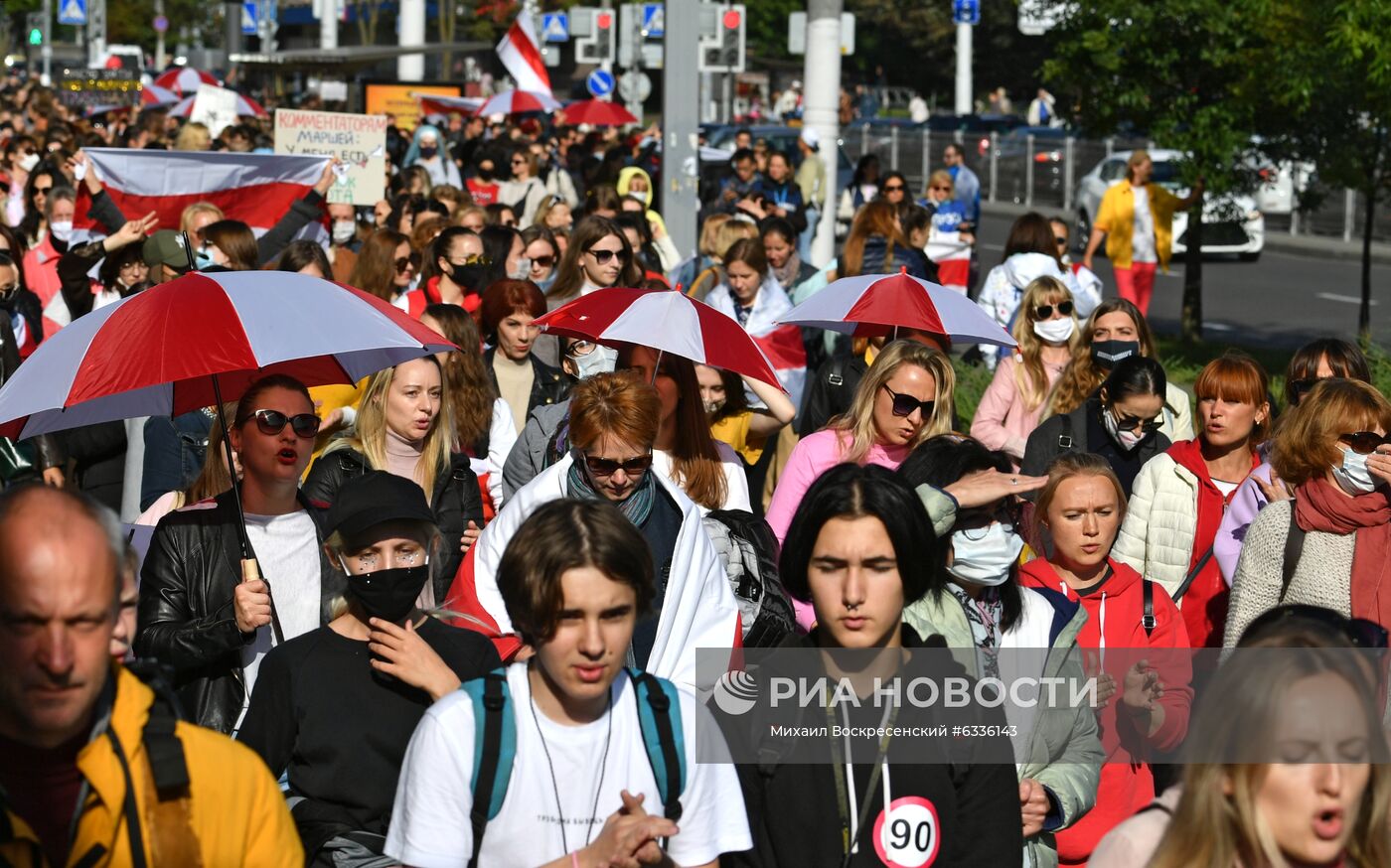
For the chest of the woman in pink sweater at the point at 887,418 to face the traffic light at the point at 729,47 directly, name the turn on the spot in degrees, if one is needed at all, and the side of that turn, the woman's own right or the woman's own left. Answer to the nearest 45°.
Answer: approximately 135° to the woman's own left

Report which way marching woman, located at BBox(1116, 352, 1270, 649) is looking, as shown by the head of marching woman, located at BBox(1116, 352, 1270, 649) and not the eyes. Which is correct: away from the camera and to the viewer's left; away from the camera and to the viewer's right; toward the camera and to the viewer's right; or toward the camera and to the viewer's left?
toward the camera and to the viewer's left

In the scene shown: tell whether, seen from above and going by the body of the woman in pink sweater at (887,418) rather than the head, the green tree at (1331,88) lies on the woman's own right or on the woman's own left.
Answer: on the woman's own left

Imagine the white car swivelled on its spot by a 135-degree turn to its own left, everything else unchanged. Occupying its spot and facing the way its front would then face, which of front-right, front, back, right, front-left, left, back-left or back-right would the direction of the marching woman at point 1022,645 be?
back

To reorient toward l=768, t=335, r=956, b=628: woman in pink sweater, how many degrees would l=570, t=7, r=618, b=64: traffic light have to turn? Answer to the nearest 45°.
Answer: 0° — it already faces them

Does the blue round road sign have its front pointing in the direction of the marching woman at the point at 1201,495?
yes

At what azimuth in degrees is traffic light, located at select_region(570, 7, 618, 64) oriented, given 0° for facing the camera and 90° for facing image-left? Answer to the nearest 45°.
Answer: approximately 0°

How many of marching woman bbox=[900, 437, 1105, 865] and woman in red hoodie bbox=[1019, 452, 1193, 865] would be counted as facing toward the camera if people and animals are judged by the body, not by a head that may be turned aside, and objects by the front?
2

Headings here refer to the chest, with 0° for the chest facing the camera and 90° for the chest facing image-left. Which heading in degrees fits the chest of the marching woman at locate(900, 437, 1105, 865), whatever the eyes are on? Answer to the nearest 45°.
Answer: approximately 0°

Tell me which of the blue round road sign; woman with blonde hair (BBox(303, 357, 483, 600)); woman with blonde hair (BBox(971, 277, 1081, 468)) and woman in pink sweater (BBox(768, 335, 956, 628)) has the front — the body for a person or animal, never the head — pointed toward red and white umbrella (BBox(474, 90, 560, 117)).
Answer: the blue round road sign

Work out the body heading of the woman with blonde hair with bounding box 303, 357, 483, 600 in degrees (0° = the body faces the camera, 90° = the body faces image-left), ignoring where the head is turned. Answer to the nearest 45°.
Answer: approximately 315°
